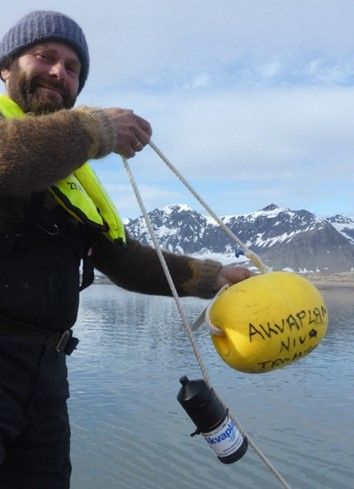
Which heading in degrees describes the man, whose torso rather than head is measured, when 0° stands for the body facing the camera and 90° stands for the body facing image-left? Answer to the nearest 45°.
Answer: approximately 315°
